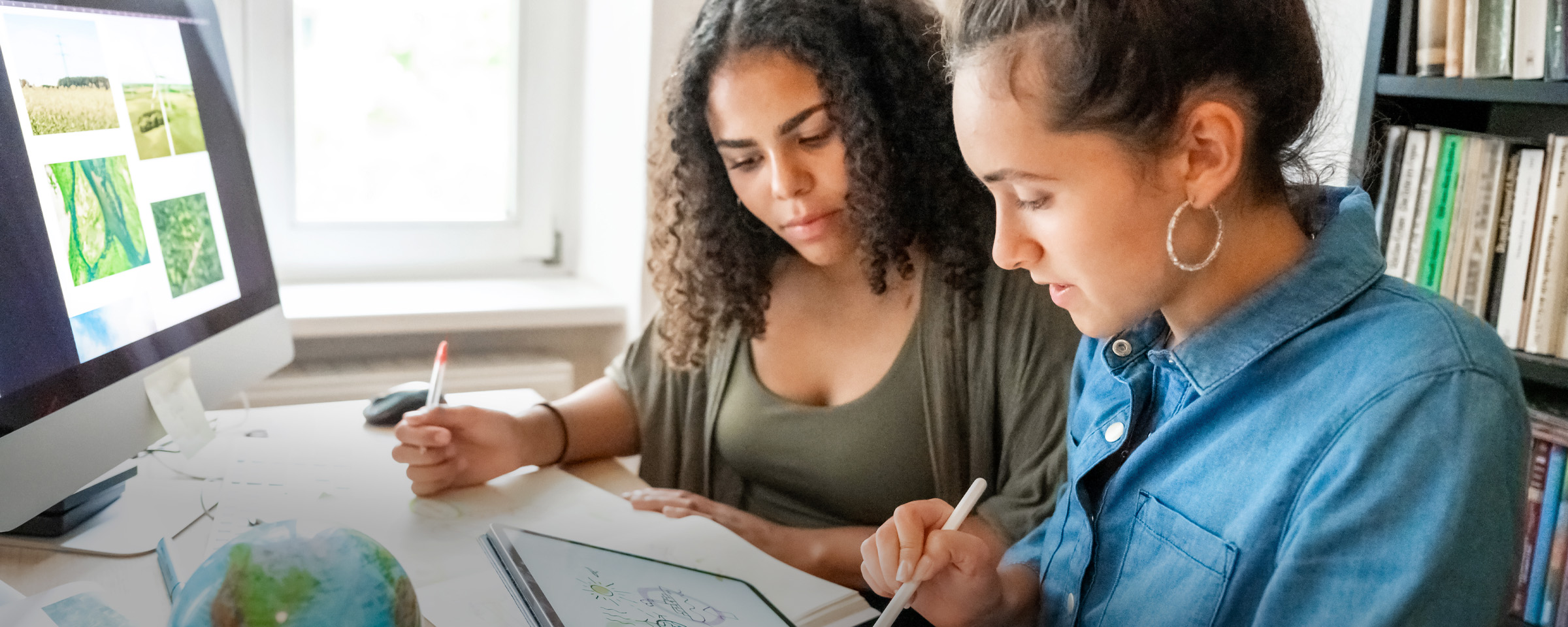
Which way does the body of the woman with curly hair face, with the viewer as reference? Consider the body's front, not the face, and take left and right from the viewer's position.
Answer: facing the viewer and to the left of the viewer

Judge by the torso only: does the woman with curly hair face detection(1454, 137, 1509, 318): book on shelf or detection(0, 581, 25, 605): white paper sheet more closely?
the white paper sheet

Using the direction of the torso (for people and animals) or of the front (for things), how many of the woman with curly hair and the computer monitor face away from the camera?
0

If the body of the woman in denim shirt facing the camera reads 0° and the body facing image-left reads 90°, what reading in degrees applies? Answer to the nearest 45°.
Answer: approximately 45°

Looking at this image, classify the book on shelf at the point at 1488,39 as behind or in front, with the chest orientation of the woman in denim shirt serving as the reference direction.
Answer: behind

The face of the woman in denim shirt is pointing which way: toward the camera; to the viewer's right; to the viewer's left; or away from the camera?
to the viewer's left

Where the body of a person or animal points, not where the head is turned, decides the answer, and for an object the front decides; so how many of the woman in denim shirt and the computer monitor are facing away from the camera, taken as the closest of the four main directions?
0

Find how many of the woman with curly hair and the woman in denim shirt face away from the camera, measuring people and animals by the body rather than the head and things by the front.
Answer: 0

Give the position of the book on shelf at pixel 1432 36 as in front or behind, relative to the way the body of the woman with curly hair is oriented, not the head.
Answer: behind
